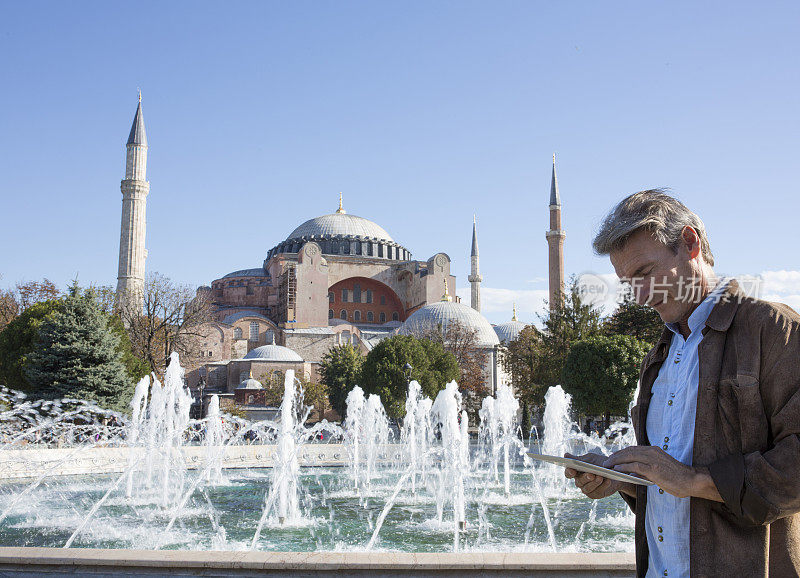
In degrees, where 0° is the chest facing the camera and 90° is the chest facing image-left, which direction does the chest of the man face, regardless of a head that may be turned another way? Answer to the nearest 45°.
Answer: approximately 45°

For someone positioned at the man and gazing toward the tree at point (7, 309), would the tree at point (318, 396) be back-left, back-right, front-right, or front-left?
front-right

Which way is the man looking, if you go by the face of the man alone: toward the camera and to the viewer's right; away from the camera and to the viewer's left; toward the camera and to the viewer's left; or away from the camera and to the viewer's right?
toward the camera and to the viewer's left

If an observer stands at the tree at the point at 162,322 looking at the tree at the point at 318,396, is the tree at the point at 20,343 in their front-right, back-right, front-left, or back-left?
back-right

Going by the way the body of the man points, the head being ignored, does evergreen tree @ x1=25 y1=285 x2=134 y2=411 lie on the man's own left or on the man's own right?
on the man's own right

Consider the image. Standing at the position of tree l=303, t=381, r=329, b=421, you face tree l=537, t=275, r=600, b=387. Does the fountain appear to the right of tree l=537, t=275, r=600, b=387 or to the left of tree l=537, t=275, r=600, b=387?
right

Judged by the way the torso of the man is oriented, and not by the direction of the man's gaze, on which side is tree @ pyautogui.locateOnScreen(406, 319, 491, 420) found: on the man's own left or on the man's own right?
on the man's own right

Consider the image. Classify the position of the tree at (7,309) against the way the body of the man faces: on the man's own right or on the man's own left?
on the man's own right

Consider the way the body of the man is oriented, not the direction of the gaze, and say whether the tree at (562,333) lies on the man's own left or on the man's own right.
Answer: on the man's own right

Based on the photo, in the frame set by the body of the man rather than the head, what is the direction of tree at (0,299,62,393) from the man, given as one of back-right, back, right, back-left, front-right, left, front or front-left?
right
